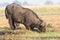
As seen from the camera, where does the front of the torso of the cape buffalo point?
to the viewer's right
